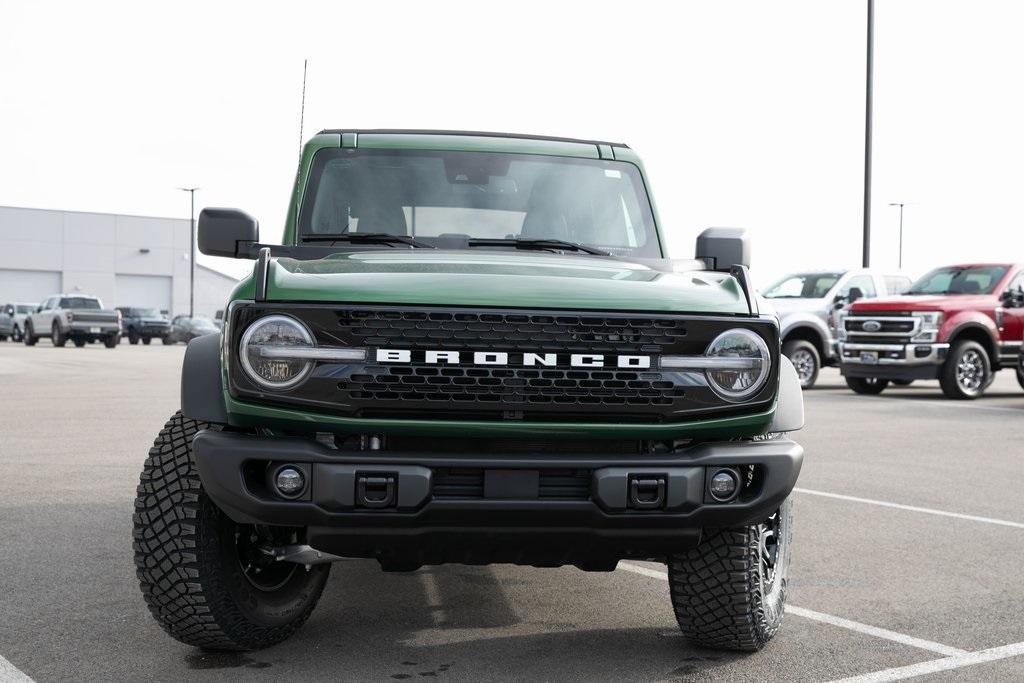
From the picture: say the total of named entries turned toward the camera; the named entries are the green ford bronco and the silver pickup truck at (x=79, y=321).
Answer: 1

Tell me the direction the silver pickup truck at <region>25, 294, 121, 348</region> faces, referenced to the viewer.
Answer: facing away from the viewer and to the left of the viewer

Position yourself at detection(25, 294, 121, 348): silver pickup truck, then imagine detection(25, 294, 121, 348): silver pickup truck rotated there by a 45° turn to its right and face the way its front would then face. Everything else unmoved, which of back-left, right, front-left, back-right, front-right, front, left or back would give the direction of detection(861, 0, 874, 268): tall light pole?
back-right

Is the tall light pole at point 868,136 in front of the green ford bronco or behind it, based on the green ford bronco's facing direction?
behind

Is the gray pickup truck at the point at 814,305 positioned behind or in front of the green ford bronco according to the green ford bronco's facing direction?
behind

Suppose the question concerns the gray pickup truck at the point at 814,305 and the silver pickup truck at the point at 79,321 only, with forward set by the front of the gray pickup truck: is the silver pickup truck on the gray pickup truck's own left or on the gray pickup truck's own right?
on the gray pickup truck's own right

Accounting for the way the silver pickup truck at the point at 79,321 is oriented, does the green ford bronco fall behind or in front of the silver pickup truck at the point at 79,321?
behind

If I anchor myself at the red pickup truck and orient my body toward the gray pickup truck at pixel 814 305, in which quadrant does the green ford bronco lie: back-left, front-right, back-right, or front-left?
back-left

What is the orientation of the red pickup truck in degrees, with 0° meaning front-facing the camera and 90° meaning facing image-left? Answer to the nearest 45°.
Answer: approximately 45°
